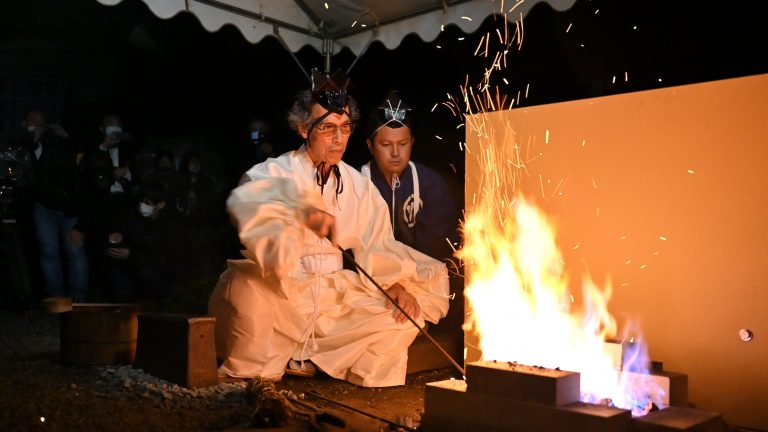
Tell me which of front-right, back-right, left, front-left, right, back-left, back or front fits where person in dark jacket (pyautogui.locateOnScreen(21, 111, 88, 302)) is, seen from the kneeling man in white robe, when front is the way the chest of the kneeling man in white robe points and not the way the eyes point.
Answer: back

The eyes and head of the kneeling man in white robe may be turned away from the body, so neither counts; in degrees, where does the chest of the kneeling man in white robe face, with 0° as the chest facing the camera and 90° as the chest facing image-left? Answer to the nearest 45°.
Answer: approximately 315°

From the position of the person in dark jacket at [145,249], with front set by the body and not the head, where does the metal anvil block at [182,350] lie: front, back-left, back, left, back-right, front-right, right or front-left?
front-left

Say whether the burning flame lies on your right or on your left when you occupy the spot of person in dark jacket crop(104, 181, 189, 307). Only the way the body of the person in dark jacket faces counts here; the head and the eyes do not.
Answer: on your left

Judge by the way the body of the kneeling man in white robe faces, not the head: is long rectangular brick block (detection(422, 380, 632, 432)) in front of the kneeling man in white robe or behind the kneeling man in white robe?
in front

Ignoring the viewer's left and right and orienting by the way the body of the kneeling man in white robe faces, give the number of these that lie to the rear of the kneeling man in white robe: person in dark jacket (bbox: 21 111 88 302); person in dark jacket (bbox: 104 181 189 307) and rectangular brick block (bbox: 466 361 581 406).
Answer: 2

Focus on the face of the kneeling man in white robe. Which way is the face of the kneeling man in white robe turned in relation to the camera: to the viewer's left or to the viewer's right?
to the viewer's right

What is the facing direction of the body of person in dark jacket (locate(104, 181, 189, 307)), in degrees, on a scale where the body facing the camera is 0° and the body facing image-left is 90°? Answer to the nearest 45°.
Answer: approximately 45°

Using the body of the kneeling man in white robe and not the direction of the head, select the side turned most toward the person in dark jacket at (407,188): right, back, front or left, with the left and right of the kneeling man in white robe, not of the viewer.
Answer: left

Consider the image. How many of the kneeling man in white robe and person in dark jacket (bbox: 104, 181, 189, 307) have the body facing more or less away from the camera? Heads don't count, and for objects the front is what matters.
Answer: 0

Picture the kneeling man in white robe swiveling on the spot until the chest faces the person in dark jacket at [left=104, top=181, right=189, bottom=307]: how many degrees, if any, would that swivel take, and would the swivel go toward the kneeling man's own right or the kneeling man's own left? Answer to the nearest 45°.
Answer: approximately 180°
